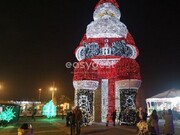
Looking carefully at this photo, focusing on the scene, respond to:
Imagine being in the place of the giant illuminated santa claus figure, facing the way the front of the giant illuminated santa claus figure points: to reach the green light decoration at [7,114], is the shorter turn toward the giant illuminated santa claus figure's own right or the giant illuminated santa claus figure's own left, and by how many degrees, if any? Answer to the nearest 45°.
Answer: approximately 90° to the giant illuminated santa claus figure's own right

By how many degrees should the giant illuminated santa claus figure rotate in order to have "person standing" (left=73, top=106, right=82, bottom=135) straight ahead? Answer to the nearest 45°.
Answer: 0° — it already faces them

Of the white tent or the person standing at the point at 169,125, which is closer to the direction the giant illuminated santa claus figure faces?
the person standing

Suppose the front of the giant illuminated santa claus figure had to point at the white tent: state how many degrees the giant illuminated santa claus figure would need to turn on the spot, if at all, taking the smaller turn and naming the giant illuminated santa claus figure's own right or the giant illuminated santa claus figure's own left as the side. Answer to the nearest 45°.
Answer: approximately 135° to the giant illuminated santa claus figure's own left

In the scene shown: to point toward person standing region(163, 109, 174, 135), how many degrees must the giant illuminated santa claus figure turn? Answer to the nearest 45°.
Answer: approximately 45° to its left

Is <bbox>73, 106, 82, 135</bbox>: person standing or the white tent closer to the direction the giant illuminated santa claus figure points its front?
the person standing

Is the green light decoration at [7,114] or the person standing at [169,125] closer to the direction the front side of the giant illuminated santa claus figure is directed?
the person standing

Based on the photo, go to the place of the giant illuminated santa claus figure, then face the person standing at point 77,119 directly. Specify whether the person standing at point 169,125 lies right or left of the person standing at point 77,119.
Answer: left

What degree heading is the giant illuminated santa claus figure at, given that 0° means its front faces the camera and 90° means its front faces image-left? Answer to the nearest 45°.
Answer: approximately 0°
